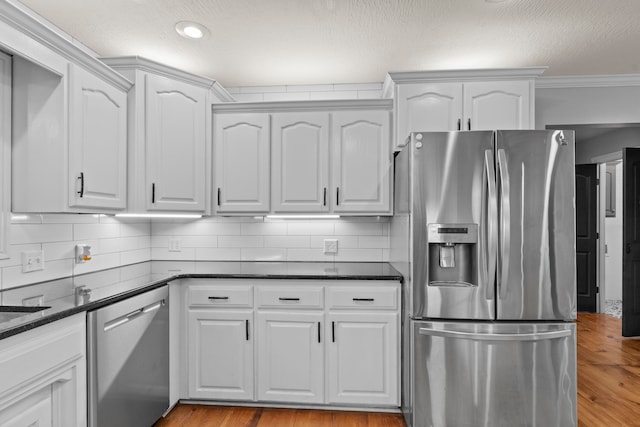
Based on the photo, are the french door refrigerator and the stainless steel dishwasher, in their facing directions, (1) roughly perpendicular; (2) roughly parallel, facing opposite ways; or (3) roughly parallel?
roughly perpendicular

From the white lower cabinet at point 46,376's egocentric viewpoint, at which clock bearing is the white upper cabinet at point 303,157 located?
The white upper cabinet is roughly at 10 o'clock from the white lower cabinet.

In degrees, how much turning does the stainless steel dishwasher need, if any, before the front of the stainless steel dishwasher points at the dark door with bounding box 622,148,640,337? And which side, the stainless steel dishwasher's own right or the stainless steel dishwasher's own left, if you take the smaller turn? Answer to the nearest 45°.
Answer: approximately 45° to the stainless steel dishwasher's own left

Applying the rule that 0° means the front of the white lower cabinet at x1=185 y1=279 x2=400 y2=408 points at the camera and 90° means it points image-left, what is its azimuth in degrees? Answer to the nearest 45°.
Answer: approximately 0°

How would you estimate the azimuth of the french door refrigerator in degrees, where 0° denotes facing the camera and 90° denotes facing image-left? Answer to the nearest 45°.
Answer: approximately 0°

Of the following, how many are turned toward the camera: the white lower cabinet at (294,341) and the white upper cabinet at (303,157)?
2

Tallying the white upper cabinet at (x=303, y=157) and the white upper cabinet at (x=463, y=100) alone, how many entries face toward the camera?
2

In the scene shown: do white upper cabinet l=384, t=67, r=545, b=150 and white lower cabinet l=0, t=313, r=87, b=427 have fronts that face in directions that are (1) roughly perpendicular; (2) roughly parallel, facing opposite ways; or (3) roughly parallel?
roughly perpendicular
